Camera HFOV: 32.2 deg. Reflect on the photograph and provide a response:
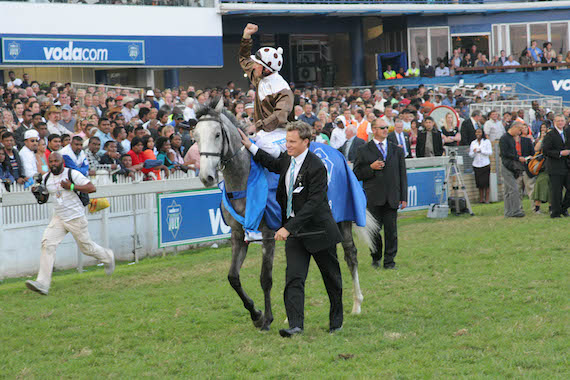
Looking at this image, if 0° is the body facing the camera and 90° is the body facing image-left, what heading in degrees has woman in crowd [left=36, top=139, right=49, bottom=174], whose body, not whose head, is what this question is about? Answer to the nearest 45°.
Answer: approximately 315°

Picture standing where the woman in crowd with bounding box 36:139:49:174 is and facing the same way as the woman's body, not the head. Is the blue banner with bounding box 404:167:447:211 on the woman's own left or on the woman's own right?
on the woman's own left

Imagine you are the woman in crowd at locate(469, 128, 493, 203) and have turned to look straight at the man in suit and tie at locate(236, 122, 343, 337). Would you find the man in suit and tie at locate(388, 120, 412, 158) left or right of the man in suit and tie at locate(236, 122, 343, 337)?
right

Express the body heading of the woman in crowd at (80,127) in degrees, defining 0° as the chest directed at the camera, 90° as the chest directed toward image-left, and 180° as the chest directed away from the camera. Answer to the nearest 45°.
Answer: approximately 315°

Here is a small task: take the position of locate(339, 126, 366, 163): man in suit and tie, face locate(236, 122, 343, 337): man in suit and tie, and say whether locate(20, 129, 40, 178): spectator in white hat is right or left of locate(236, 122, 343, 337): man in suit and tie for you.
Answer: right

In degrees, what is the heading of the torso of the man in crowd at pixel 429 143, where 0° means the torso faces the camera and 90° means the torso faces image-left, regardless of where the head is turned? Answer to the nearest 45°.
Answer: approximately 0°

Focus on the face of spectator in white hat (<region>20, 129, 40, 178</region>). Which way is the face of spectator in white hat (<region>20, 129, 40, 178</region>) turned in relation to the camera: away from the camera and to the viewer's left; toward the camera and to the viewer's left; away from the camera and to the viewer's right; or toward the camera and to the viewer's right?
toward the camera and to the viewer's right

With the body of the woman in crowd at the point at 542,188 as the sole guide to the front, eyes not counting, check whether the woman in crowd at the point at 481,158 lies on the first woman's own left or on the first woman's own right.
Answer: on the first woman's own right
